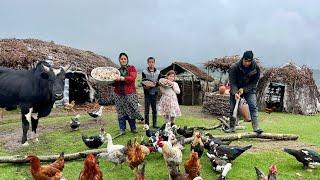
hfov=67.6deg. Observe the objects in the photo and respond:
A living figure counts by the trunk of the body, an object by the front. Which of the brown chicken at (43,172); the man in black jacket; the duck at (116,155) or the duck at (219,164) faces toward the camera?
the man in black jacket

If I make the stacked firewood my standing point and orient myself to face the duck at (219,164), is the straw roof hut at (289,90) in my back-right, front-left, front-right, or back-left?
back-left

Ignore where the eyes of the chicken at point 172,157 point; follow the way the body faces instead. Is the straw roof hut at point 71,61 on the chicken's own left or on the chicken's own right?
on the chicken's own right

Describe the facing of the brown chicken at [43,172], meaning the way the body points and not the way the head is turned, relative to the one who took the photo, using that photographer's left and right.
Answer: facing to the left of the viewer

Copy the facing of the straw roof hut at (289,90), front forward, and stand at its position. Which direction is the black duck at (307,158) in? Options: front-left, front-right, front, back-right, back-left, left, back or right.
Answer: front-left

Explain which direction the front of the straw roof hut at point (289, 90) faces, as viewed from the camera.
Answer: facing the viewer and to the left of the viewer

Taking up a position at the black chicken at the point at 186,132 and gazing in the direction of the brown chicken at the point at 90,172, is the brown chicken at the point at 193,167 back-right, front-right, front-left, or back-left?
front-left

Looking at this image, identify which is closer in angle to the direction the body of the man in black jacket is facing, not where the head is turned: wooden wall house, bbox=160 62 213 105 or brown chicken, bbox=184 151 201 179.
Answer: the brown chicken

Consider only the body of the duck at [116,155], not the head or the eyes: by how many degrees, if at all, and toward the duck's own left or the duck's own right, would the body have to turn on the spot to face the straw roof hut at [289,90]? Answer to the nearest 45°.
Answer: approximately 135° to the duck's own right
